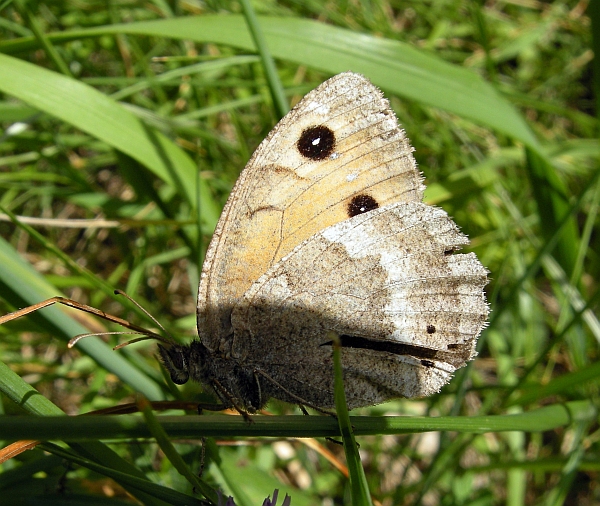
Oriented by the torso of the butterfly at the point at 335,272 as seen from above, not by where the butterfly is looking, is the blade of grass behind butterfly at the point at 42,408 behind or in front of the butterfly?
in front

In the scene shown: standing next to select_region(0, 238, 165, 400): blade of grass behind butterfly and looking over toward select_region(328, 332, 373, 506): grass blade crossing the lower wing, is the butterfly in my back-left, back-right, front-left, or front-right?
front-left

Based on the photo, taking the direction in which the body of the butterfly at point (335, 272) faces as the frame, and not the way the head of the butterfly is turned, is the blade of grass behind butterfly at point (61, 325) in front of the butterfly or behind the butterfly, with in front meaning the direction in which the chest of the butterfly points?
in front

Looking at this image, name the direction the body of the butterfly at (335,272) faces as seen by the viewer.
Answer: to the viewer's left
